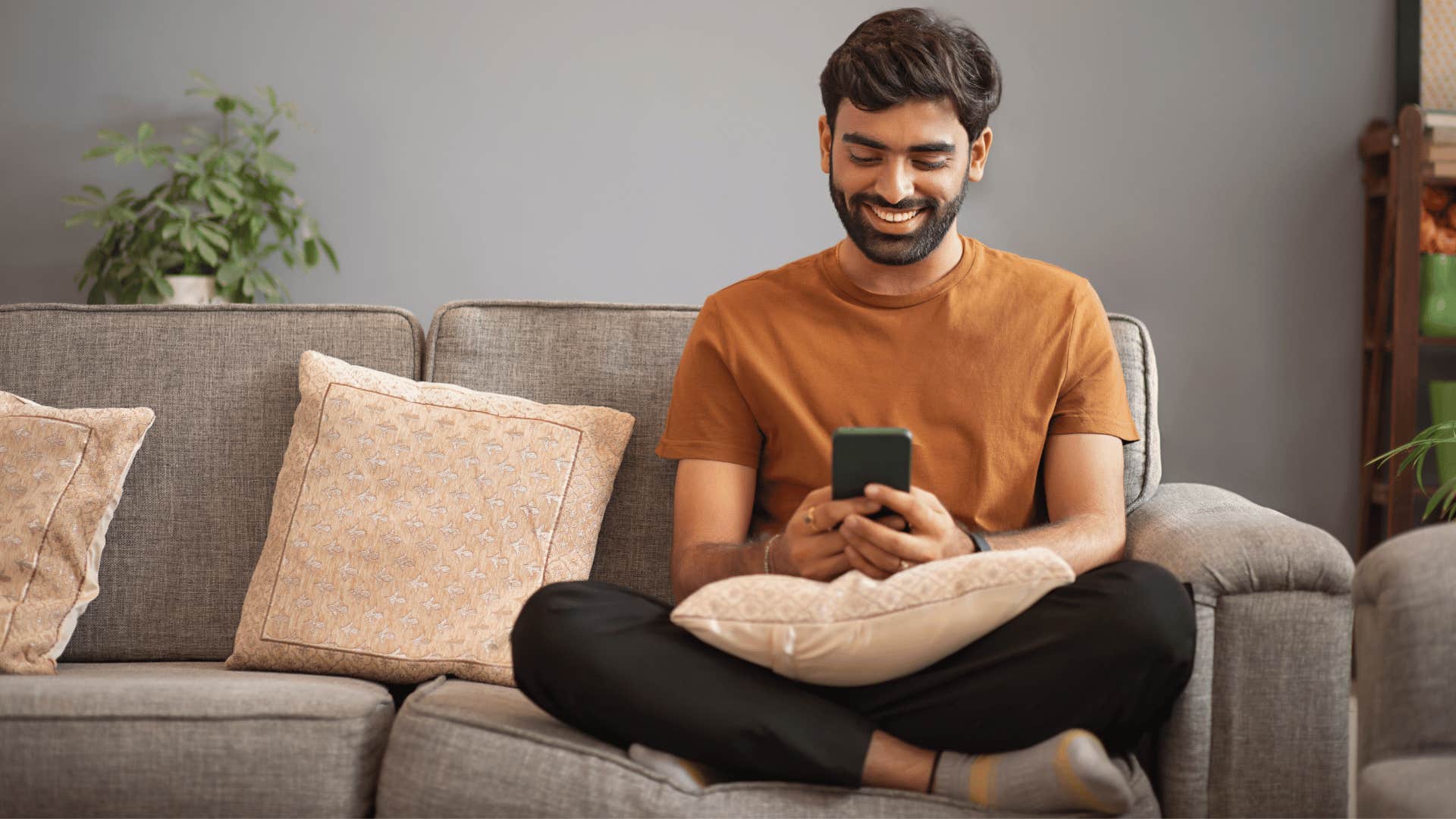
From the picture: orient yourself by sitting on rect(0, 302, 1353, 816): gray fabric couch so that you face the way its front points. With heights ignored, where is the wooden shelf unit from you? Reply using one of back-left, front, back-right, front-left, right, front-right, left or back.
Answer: back-left

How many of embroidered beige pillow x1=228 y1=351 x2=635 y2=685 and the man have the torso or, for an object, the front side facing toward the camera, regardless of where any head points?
2

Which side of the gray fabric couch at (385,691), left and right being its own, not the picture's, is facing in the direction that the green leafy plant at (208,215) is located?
back

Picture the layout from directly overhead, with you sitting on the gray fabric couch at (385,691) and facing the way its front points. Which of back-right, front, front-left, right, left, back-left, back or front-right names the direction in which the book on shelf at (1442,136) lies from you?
back-left

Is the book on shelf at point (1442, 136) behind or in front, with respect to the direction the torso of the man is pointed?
behind

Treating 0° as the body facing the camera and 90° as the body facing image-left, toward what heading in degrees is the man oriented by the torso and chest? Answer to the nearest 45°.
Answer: approximately 0°
